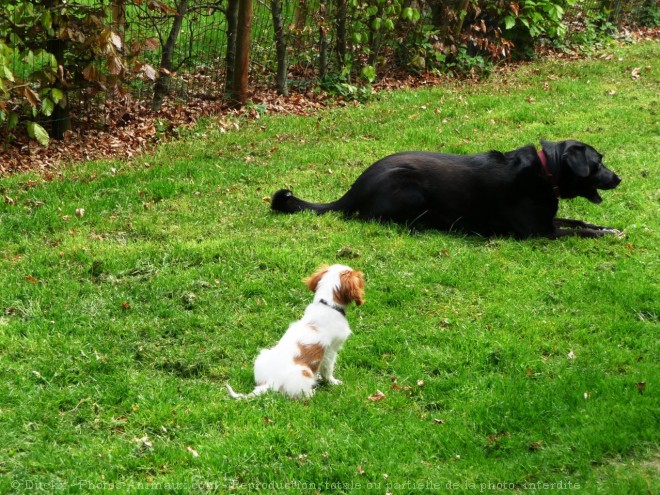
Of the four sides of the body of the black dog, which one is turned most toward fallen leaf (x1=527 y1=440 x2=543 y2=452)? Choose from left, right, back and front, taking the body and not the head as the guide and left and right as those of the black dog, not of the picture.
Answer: right

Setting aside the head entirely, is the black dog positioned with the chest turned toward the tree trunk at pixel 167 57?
no

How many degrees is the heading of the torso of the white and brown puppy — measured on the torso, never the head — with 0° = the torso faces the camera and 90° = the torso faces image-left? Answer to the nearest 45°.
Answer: approximately 225°

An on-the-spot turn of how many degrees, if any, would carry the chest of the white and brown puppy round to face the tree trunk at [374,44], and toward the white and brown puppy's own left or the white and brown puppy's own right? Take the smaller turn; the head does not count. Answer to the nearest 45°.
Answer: approximately 45° to the white and brown puppy's own left

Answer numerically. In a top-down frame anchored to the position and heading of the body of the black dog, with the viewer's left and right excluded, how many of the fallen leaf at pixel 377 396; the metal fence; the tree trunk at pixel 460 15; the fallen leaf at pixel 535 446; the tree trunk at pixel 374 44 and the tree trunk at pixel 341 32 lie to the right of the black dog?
2

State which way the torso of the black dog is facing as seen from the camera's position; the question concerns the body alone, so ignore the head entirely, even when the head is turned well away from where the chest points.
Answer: to the viewer's right

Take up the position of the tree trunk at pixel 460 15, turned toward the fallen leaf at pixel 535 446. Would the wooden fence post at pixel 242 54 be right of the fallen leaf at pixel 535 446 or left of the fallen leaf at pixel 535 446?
right

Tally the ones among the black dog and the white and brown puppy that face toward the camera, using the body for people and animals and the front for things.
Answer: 0

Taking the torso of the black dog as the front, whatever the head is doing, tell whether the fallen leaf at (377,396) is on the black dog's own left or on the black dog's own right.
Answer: on the black dog's own right

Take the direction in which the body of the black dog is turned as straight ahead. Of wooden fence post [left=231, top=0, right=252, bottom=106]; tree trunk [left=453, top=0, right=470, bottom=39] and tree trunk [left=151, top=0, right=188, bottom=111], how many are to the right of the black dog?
0

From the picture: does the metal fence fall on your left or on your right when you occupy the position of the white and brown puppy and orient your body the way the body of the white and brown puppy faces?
on your left

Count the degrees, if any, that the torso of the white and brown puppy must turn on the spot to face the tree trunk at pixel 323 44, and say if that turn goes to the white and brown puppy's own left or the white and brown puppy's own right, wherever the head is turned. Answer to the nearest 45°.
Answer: approximately 45° to the white and brown puppy's own left

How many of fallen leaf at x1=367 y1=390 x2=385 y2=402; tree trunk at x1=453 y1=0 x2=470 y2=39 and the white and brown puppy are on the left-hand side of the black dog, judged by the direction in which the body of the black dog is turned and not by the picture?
1
